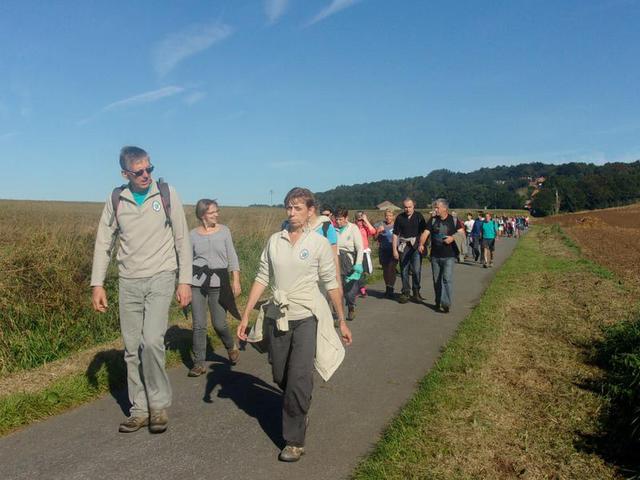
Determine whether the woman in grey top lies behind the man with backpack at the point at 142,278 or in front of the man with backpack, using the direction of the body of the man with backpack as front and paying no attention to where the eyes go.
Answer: behind

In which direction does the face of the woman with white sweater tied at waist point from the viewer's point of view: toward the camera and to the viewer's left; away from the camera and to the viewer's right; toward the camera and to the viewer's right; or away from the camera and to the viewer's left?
toward the camera and to the viewer's left

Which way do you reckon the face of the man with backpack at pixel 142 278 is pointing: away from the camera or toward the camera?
toward the camera

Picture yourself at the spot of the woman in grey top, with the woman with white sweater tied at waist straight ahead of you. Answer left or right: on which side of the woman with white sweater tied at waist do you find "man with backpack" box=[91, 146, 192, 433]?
right

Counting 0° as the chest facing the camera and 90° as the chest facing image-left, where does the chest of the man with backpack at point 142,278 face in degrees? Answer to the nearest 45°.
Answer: approximately 0°

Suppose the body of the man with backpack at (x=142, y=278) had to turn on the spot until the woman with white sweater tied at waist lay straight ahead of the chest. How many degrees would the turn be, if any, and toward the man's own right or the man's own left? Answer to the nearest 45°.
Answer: approximately 45° to the man's own left

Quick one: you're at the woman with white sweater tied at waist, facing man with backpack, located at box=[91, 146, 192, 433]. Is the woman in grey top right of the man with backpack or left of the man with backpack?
right

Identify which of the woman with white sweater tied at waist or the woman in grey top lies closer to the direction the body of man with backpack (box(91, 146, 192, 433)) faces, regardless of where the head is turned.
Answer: the woman with white sweater tied at waist
